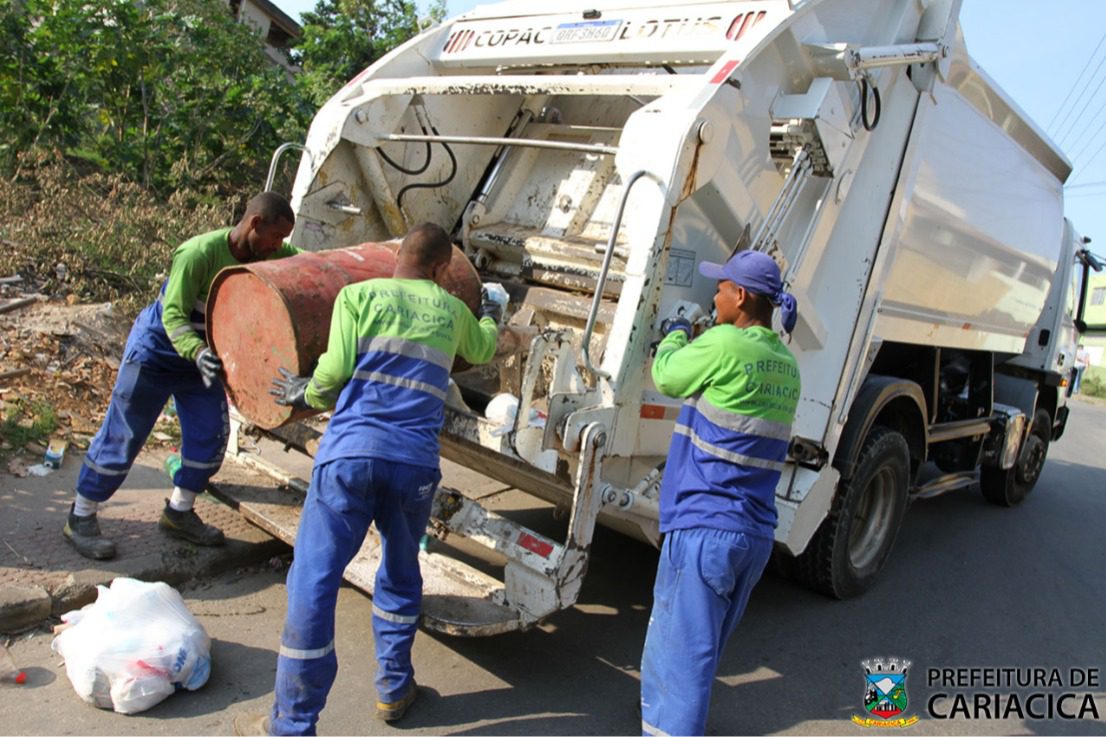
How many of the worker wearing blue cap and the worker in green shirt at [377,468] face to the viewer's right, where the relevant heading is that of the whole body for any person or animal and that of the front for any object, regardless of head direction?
0

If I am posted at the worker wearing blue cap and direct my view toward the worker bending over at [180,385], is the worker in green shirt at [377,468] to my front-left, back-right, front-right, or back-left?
front-left

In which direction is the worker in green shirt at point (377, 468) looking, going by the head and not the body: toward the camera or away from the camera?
away from the camera

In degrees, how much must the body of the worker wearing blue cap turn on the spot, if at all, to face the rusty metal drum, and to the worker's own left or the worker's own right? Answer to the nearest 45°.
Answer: approximately 45° to the worker's own left

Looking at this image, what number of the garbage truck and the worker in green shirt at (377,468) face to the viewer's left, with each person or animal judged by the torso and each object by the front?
0

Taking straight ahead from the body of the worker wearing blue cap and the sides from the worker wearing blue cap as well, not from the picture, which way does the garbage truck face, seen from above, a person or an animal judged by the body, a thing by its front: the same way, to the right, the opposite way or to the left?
to the right

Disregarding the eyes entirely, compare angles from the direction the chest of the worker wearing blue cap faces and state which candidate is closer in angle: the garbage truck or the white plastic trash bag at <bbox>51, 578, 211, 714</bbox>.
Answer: the garbage truck

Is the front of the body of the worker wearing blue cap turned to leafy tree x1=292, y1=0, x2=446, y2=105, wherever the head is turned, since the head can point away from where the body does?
yes

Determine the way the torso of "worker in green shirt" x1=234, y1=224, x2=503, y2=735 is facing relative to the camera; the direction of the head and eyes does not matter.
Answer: away from the camera

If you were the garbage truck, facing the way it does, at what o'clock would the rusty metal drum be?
The rusty metal drum is roughly at 6 o'clock from the garbage truck.

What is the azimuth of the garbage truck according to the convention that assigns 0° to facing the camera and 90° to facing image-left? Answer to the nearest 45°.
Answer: approximately 225°

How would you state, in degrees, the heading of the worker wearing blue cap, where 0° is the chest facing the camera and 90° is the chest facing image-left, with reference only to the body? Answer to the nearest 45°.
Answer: approximately 135°
